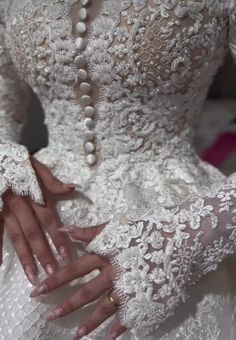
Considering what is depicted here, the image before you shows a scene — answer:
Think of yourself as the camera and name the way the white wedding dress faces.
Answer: facing the viewer and to the left of the viewer
